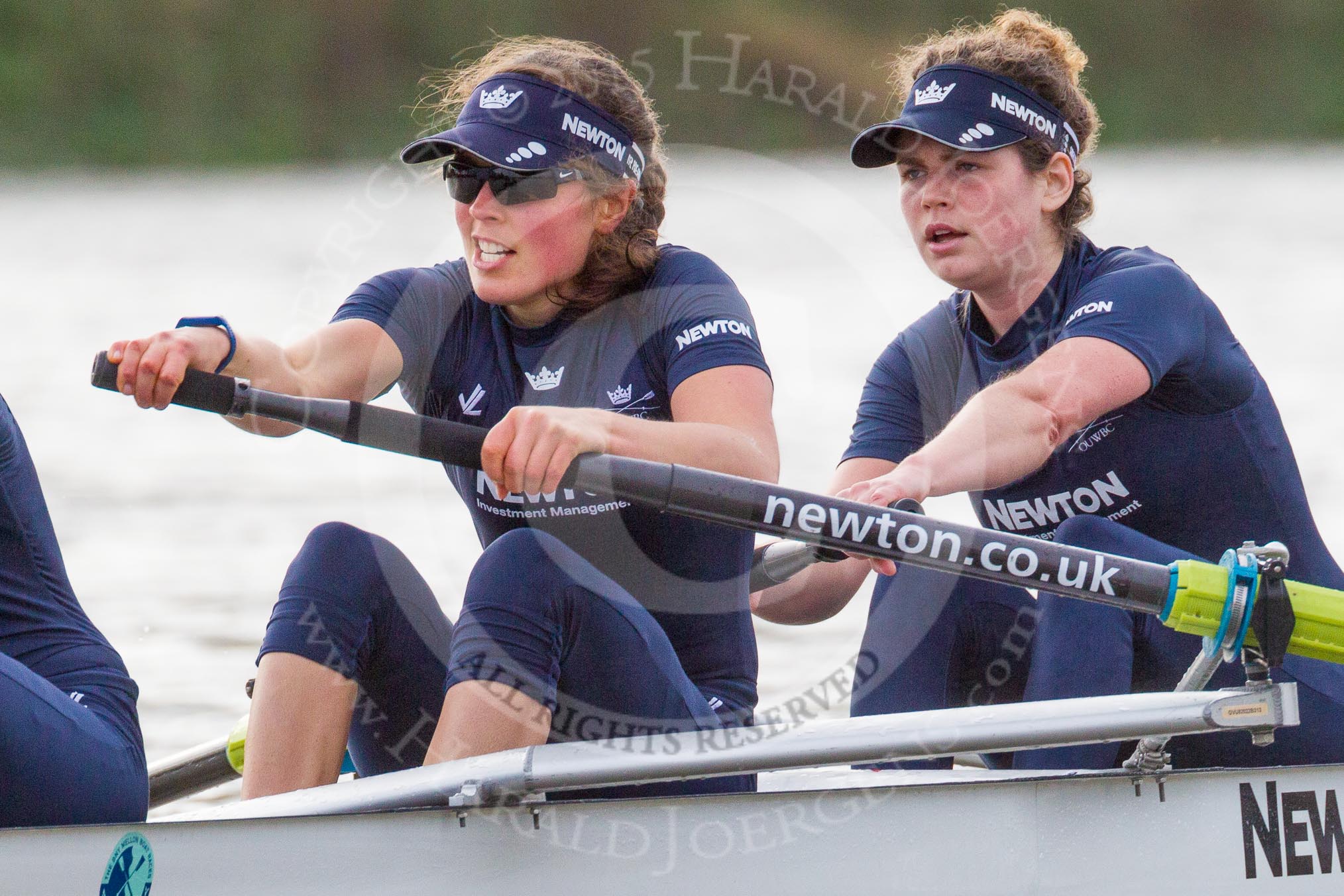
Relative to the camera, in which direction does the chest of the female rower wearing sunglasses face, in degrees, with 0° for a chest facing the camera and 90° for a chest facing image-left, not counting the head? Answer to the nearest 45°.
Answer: approximately 45°
